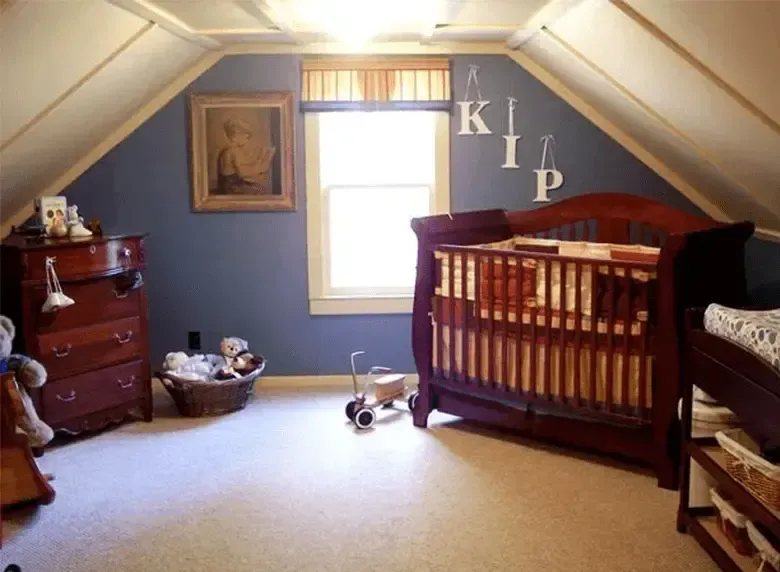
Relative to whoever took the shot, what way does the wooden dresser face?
facing the viewer and to the right of the viewer

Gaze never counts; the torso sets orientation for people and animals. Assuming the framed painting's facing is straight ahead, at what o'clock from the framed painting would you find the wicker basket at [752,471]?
The wicker basket is roughly at 11 o'clock from the framed painting.

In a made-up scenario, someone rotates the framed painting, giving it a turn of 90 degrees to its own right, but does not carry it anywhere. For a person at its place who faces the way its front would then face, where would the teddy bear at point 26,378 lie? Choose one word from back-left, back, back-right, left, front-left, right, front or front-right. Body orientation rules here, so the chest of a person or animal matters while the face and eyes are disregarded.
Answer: front-left

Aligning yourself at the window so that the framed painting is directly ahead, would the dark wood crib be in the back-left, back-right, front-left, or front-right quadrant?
back-left

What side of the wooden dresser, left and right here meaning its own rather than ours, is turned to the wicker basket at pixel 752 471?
front

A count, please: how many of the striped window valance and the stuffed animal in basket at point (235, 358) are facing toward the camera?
2

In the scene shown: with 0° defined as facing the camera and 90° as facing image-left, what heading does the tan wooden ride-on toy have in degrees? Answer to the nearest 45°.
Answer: approximately 45°
